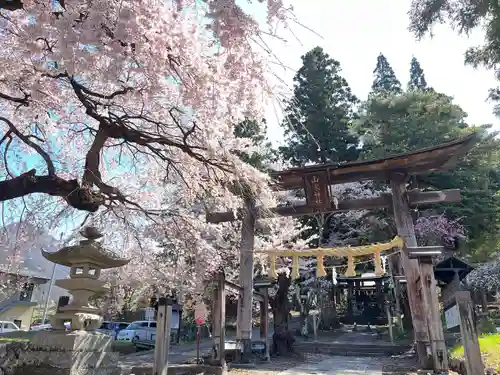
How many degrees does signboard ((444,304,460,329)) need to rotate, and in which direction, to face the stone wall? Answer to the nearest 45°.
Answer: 0° — it already faces it

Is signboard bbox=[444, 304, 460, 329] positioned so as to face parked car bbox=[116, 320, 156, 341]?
no

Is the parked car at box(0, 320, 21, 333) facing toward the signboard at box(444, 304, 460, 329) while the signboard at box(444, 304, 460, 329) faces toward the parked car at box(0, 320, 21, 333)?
no

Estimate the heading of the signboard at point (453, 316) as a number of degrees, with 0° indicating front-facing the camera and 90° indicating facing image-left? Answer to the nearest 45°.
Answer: approximately 45°

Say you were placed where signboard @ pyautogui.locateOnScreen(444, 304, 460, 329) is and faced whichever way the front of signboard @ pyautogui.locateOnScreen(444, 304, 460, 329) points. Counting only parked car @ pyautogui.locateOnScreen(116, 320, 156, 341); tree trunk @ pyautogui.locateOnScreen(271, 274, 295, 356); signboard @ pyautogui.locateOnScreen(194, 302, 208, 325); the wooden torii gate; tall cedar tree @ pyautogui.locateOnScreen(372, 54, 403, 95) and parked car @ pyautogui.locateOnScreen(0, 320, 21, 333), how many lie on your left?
0

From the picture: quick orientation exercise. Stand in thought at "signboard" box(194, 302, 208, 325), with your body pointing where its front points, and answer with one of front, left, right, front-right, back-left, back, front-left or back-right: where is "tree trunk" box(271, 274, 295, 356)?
back-left

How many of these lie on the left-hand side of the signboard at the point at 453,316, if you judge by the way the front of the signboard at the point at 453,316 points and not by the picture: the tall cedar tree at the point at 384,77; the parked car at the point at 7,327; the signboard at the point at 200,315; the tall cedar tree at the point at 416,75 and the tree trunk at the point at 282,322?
0

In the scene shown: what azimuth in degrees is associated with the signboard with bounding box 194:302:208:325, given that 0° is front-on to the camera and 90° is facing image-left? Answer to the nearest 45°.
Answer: approximately 0°

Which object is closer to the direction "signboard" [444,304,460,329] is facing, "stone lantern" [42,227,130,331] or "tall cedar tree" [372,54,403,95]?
the stone lantern
